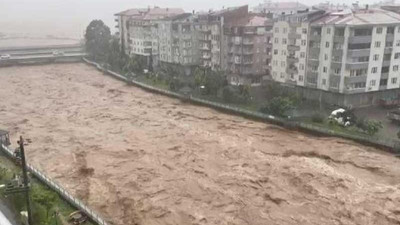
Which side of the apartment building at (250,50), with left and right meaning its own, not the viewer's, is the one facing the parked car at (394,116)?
left

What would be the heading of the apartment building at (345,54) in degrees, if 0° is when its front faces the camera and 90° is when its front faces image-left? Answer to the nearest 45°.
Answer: approximately 45°

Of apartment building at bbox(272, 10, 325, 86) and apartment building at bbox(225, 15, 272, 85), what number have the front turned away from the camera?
0

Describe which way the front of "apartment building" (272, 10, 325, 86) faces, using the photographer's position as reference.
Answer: facing the viewer and to the left of the viewer

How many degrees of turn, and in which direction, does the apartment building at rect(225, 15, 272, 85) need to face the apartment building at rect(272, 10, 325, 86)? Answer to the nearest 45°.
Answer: approximately 90° to its left

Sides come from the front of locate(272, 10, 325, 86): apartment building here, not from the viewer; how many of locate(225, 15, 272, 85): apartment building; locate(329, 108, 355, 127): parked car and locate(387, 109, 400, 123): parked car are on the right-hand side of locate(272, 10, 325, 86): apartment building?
1

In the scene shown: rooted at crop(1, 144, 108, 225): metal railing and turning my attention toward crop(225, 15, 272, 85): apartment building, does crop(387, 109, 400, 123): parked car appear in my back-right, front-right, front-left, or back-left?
front-right

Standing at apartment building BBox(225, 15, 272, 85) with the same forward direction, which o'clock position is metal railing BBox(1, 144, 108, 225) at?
The metal railing is roughly at 11 o'clock from the apartment building.

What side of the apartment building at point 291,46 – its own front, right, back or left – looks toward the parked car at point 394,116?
left

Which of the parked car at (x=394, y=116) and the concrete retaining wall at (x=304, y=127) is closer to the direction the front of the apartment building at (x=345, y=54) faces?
the concrete retaining wall

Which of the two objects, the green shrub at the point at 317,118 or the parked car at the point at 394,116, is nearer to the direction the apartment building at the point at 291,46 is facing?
the green shrub

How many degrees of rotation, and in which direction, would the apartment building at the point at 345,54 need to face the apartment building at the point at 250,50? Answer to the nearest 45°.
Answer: approximately 90° to its right

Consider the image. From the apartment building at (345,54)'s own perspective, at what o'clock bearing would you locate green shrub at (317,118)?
The green shrub is roughly at 11 o'clock from the apartment building.

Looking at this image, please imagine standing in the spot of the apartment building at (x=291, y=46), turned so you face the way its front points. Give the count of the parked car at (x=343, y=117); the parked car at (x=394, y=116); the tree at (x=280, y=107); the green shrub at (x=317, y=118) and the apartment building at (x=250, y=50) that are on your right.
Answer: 1

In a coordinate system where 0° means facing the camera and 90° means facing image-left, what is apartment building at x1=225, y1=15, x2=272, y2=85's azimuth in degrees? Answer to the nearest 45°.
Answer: approximately 45°
